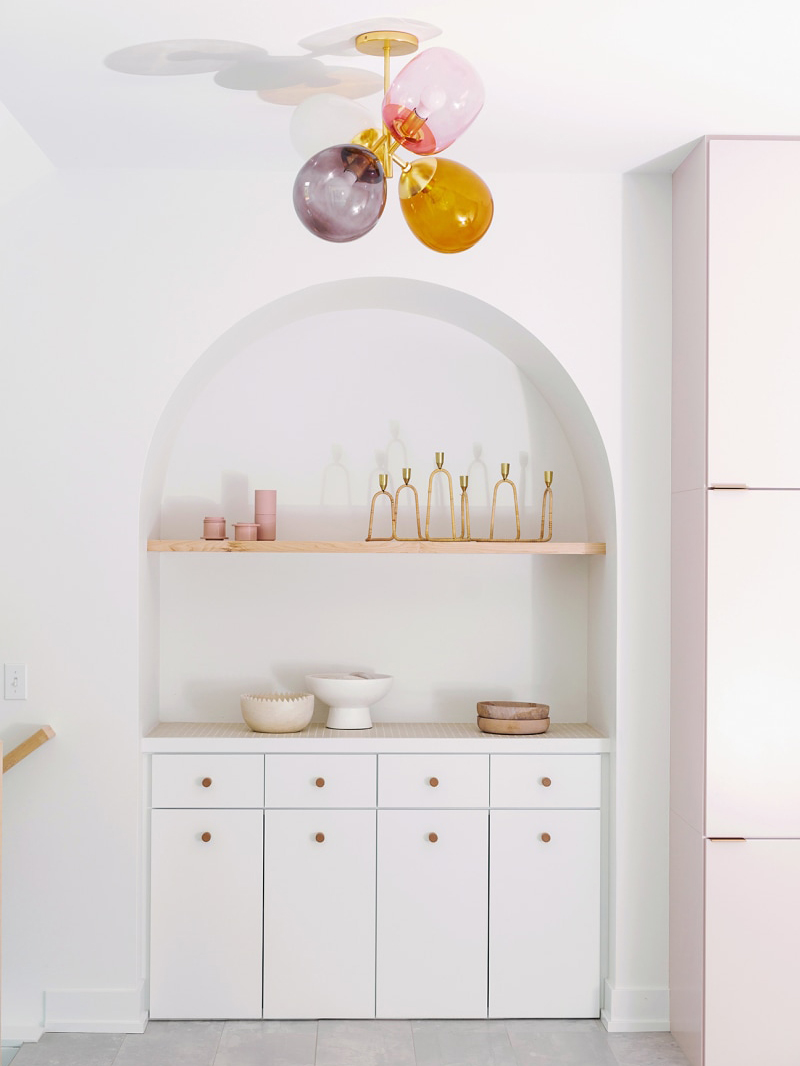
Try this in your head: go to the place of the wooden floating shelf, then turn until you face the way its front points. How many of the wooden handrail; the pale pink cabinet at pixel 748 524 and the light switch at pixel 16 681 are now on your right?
2

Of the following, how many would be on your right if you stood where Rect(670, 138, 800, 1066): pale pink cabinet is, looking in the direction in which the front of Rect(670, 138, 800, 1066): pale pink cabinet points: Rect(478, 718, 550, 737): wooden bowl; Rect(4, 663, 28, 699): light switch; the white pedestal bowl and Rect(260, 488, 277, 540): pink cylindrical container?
4

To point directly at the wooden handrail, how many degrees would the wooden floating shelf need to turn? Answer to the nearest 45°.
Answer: approximately 90° to its right

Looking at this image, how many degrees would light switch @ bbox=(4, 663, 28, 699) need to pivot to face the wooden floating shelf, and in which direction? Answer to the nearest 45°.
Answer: approximately 90° to its left

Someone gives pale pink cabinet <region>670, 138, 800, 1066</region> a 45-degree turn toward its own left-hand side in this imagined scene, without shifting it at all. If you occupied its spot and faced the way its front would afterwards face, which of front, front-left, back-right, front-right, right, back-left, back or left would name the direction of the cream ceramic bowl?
back-right

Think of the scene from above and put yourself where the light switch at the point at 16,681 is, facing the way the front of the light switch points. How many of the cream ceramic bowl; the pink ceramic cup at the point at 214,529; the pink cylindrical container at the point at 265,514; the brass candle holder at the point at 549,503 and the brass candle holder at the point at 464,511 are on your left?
5

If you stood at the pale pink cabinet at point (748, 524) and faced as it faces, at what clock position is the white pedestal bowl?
The white pedestal bowl is roughly at 3 o'clock from the pale pink cabinet.

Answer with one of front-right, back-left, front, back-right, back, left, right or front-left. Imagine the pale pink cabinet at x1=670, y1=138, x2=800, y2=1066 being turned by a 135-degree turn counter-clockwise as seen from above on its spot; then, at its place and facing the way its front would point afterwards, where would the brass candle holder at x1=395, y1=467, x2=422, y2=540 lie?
back-left

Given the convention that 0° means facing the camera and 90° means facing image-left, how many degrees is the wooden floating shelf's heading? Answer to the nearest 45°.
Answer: approximately 0°
